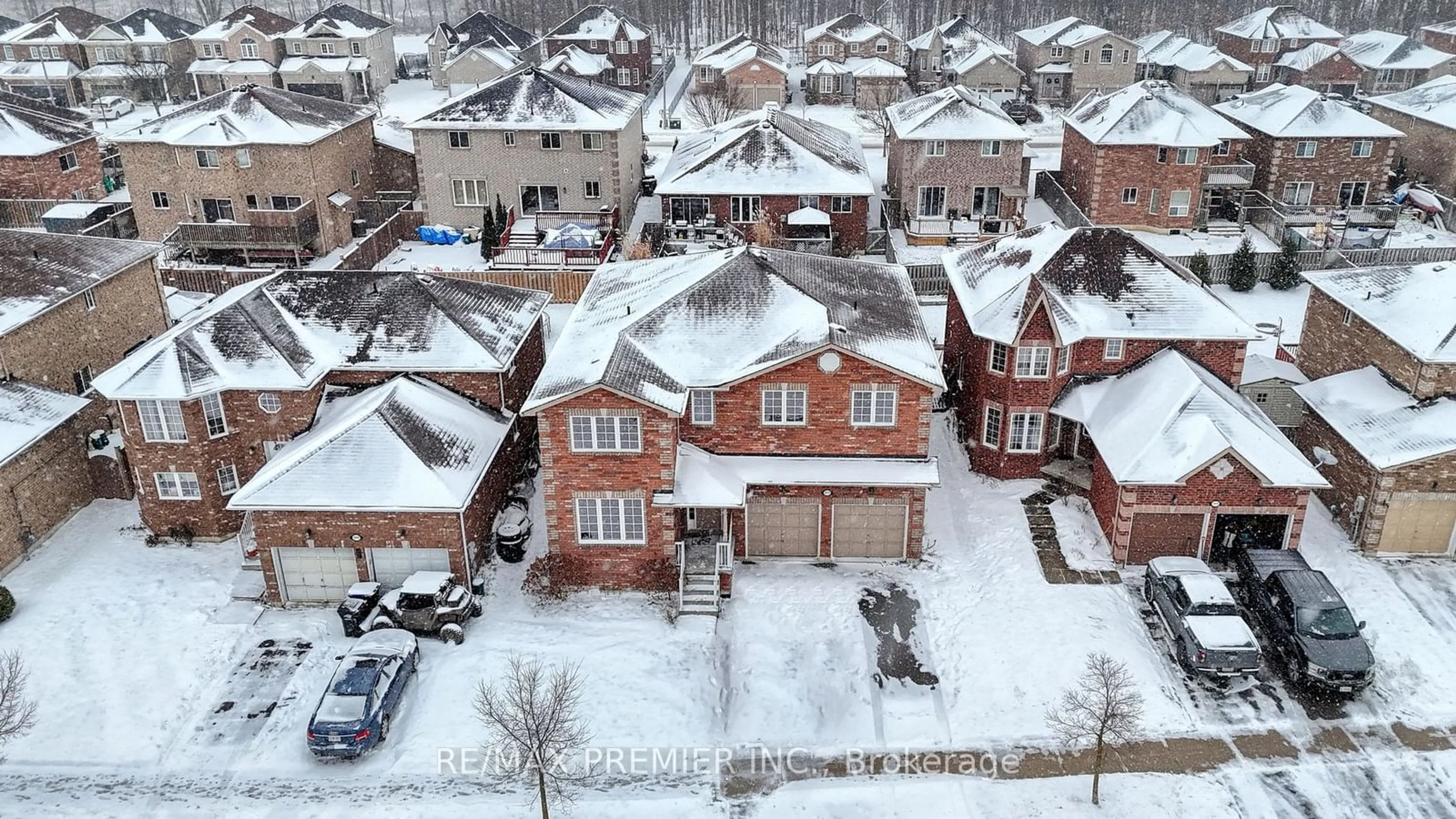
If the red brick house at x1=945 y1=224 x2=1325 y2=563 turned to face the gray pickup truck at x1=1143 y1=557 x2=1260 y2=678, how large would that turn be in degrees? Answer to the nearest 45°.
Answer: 0° — it already faces it

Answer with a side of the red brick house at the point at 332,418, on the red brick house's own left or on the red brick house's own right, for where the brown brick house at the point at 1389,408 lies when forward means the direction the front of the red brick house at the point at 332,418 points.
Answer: on the red brick house's own left

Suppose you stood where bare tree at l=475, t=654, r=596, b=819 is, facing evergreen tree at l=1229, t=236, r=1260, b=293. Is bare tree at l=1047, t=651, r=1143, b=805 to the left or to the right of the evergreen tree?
right

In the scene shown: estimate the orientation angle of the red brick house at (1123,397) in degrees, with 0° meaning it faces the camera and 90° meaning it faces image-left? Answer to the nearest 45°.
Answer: approximately 0°

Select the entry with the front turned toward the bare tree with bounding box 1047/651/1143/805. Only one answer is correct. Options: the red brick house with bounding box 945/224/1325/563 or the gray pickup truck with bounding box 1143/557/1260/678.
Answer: the red brick house
